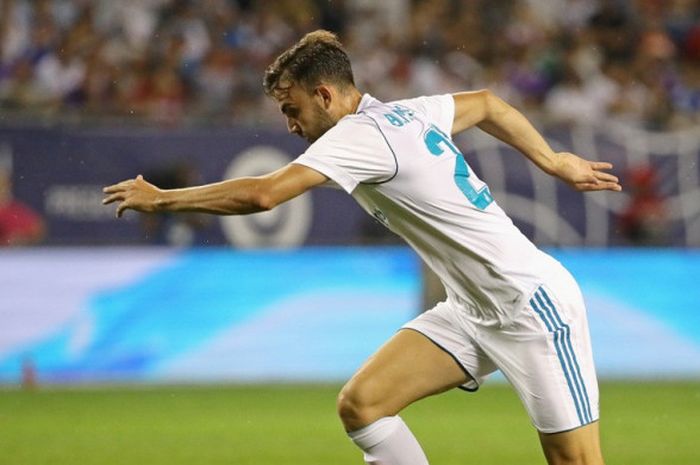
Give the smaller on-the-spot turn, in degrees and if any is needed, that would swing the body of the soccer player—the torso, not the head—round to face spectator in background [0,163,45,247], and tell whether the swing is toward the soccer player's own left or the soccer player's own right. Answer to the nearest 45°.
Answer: approximately 45° to the soccer player's own right

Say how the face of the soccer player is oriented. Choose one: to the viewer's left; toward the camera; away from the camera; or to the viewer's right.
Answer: to the viewer's left

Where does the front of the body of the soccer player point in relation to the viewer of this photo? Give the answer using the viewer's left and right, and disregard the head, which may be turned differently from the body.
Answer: facing to the left of the viewer

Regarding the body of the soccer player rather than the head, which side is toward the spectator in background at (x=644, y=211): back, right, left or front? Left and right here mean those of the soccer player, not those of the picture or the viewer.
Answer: right
